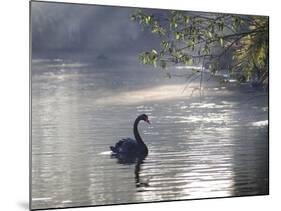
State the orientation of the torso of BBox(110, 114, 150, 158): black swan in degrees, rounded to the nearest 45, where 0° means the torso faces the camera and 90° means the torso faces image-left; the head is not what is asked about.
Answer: approximately 270°
